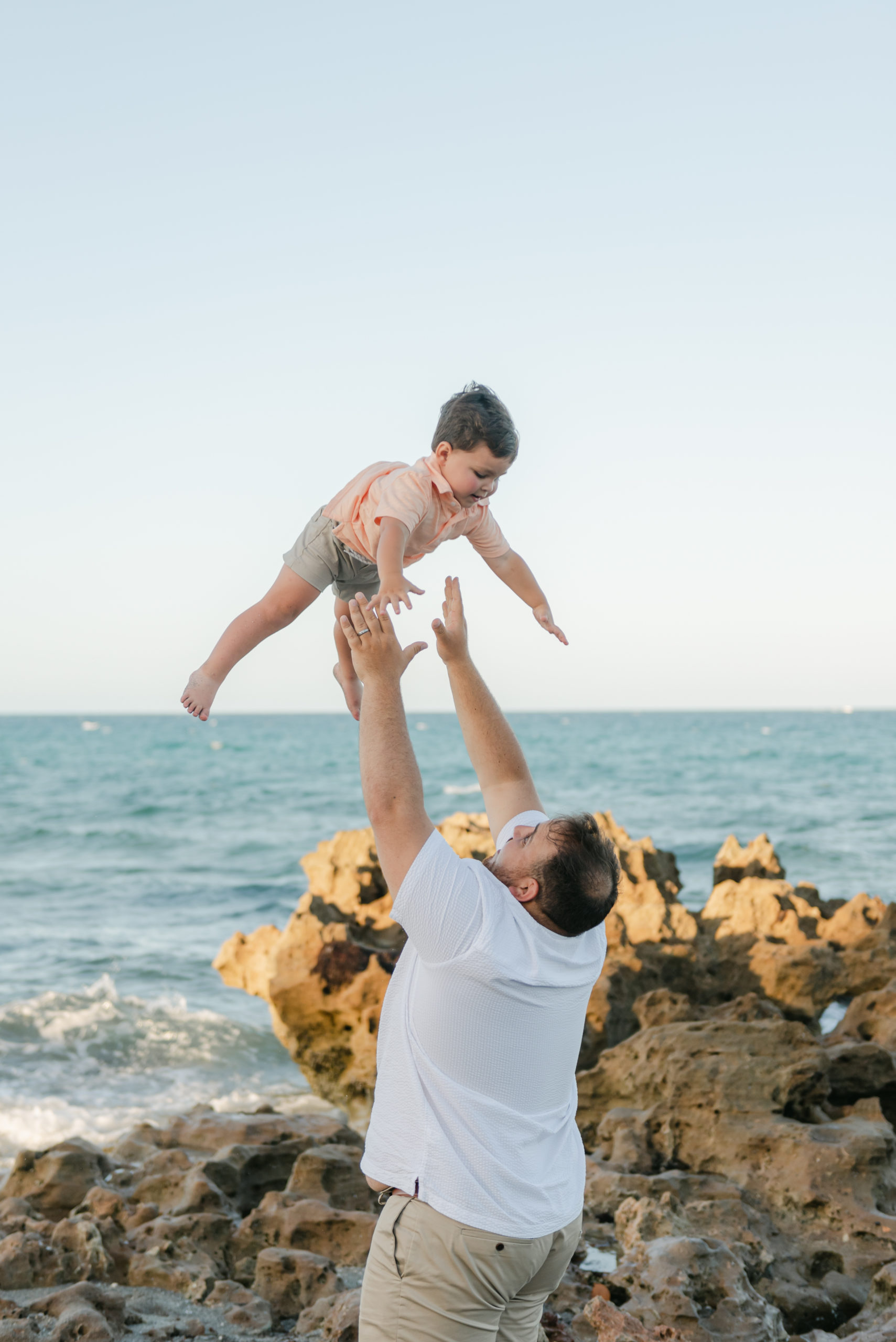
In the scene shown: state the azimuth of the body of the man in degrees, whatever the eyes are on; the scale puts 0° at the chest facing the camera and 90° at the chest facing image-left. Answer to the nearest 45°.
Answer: approximately 135°
